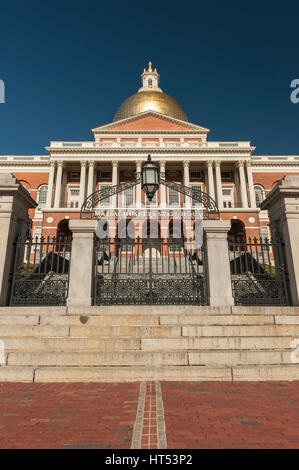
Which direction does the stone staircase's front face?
toward the camera

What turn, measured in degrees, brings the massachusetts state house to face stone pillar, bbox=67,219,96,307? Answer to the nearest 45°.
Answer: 0° — it already faces it

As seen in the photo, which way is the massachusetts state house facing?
toward the camera

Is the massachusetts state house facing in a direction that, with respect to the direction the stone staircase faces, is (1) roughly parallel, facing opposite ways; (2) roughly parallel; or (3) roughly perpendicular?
roughly parallel

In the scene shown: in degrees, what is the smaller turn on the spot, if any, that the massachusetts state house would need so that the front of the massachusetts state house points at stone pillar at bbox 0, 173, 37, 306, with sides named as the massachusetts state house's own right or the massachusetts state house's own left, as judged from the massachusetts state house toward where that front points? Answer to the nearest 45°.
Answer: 0° — it already faces it

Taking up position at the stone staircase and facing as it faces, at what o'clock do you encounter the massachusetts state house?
The massachusetts state house is roughly at 6 o'clock from the stone staircase.

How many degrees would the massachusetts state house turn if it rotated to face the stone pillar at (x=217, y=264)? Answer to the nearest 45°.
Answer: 0° — it already faces it

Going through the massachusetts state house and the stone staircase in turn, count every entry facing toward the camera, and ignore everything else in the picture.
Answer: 2

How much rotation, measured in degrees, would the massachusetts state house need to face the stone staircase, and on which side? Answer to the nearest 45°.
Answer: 0° — it already faces it

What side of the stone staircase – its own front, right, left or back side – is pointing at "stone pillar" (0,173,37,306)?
right

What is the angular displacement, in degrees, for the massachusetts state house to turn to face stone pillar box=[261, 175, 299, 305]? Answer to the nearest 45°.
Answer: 0° — it already faces it
